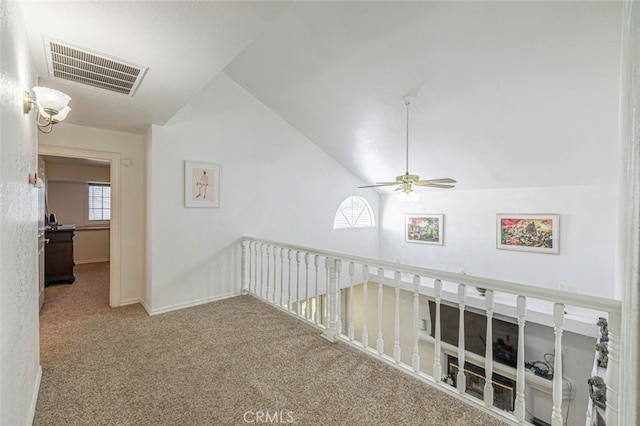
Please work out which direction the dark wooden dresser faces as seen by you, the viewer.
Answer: facing to the right of the viewer

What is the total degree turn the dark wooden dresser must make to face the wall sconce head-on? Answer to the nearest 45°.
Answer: approximately 90° to its right

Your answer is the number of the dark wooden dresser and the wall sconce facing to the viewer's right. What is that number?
2

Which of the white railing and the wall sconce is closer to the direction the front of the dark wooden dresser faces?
the white railing

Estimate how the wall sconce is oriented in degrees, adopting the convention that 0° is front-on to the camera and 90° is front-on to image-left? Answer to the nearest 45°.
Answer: approximately 270°

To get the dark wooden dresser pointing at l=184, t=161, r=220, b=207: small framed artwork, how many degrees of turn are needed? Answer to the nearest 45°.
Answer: approximately 45° to its right
